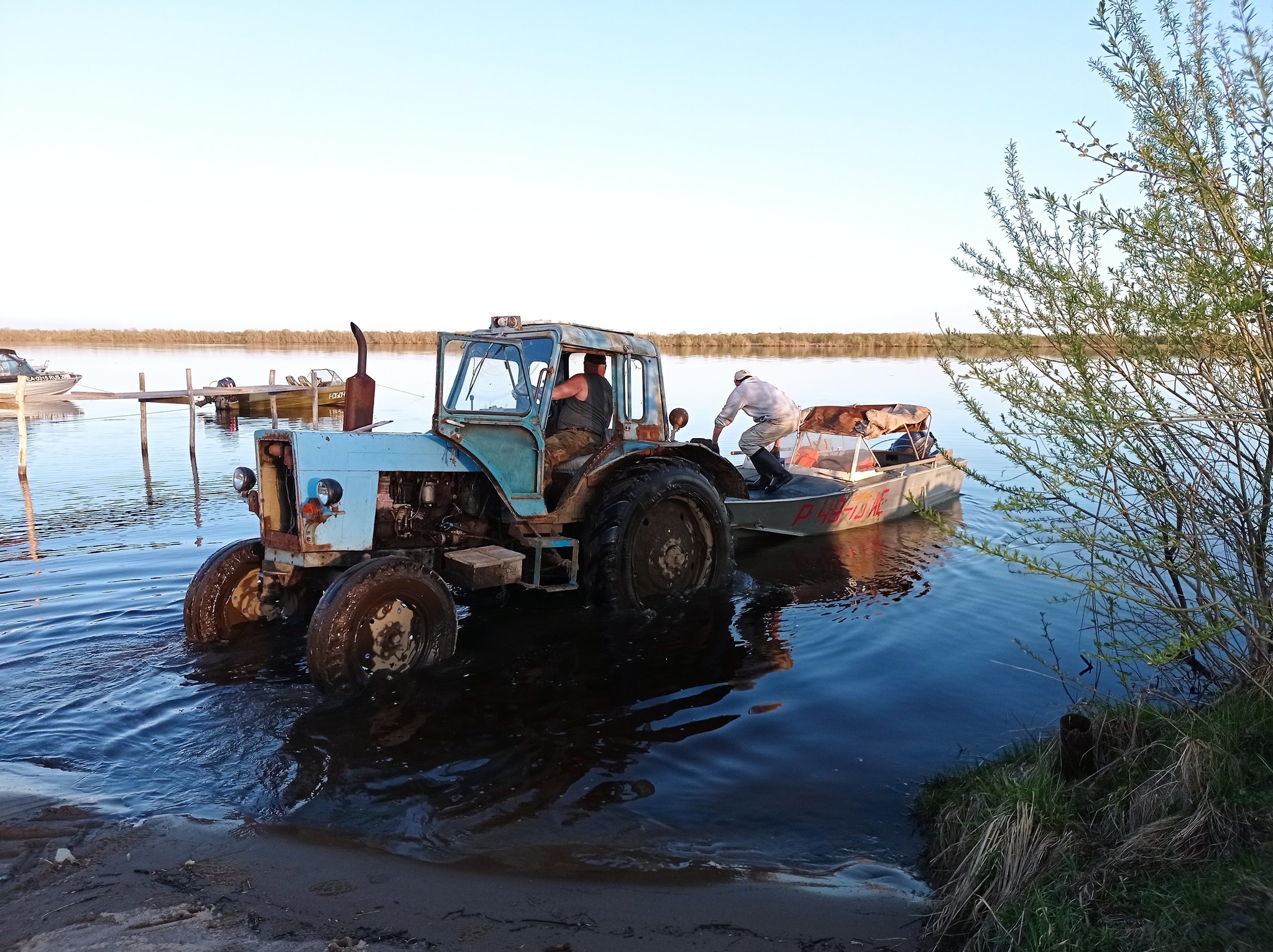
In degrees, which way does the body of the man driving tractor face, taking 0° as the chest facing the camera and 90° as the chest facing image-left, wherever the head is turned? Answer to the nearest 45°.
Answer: approximately 135°

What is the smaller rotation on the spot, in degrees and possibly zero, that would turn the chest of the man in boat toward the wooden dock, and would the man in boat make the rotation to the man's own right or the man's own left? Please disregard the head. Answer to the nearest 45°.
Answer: approximately 45° to the man's own right

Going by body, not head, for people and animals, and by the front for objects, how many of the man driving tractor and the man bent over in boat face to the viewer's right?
0

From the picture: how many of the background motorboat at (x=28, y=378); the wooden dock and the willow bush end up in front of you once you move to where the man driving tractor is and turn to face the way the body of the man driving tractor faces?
2

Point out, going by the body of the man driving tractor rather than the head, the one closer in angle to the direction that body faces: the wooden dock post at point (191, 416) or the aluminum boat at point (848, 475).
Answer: the wooden dock post

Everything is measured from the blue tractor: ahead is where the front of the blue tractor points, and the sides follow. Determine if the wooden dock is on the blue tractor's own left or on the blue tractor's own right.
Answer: on the blue tractor's own right

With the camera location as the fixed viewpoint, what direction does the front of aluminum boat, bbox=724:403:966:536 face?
facing the viewer and to the left of the viewer

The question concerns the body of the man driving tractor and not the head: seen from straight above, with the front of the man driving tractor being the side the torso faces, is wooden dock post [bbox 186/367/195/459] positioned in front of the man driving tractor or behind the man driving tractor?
in front

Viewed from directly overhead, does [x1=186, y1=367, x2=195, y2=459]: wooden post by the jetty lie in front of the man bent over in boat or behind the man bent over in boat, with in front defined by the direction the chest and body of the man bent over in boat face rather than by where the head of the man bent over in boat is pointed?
in front

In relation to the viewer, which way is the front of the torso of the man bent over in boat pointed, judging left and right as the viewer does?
facing to the left of the viewer
